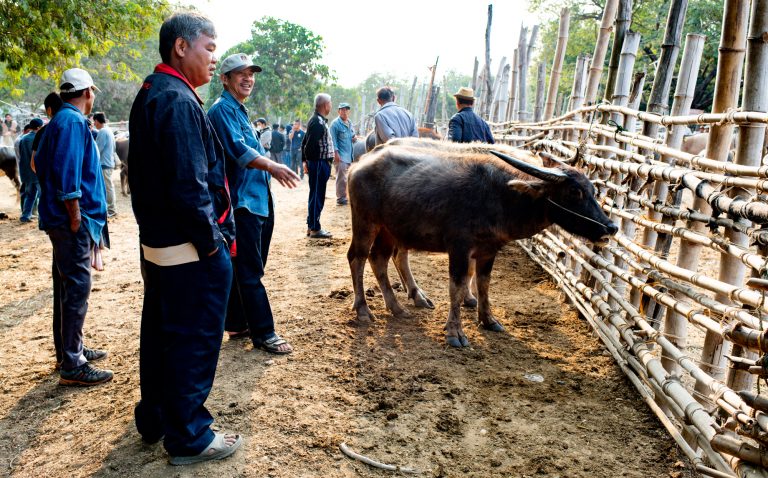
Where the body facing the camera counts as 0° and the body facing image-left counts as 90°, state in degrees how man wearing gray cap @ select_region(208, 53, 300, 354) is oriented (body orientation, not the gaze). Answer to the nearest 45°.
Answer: approximately 315°

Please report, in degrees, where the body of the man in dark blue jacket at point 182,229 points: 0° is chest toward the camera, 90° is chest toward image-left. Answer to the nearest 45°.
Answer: approximately 270°

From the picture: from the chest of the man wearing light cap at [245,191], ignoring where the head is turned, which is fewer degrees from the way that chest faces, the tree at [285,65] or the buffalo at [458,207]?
the buffalo

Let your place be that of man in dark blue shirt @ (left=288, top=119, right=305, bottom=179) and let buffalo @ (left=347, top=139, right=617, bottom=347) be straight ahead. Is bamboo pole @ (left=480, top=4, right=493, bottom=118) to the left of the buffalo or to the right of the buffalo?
left

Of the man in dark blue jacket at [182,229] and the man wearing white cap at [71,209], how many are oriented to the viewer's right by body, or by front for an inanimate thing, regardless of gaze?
2

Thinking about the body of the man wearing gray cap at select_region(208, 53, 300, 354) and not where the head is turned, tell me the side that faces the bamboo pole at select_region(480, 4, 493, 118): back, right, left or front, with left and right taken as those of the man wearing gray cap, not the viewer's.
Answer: left

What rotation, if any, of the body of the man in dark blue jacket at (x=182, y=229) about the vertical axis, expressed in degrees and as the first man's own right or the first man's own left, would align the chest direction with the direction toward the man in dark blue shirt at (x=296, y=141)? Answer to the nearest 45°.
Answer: approximately 90° to the first man's own left

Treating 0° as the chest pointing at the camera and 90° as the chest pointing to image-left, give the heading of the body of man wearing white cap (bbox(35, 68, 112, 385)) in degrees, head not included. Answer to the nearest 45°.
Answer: approximately 270°

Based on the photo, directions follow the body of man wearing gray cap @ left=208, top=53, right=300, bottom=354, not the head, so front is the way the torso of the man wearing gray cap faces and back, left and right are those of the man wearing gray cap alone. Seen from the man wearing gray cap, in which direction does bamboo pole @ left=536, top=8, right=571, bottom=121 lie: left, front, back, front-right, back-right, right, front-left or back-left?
left

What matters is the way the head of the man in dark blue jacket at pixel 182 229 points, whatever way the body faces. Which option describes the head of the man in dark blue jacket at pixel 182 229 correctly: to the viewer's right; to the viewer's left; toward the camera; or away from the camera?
to the viewer's right

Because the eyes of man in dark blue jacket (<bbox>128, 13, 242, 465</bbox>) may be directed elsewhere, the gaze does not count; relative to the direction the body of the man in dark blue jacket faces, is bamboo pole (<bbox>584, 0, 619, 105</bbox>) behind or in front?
in front

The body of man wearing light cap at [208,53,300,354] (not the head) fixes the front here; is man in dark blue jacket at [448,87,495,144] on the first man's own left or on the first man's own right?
on the first man's own left

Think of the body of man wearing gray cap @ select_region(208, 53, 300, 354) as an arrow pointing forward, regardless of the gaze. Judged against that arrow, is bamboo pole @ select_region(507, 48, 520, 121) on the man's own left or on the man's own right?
on the man's own left
